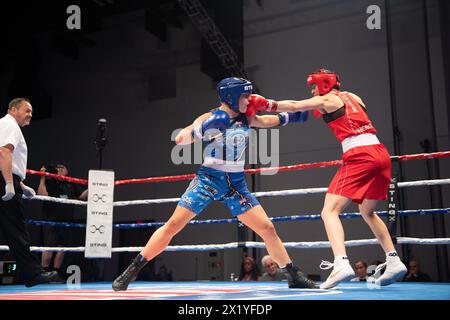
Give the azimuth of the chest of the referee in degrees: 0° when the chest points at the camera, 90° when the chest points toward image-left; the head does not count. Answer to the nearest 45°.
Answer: approximately 270°

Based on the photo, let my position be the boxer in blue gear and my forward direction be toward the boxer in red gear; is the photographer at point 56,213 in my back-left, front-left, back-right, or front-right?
back-left

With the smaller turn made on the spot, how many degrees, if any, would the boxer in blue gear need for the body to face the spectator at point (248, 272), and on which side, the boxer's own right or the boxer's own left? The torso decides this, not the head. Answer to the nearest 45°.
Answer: approximately 135° to the boxer's own left

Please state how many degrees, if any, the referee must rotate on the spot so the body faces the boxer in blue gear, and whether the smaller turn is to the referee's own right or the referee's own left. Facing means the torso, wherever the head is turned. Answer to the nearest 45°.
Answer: approximately 45° to the referee's own right

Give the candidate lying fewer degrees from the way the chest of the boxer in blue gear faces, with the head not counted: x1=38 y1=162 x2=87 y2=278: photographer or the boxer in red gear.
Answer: the boxer in red gear

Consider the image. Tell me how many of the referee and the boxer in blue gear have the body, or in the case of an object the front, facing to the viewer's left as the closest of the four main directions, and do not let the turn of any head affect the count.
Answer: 0

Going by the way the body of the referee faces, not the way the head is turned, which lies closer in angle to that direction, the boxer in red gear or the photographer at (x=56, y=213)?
the boxer in red gear

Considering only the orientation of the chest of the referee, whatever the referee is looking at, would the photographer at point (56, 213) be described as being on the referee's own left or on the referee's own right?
on the referee's own left

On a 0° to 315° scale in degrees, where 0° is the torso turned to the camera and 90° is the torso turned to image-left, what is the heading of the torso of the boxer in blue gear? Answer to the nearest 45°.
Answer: approximately 315°

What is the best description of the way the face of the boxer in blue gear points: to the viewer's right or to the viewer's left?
to the viewer's right

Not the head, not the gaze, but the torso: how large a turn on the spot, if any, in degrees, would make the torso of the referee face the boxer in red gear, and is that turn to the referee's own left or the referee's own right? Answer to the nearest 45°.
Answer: approximately 45° to the referee's own right
